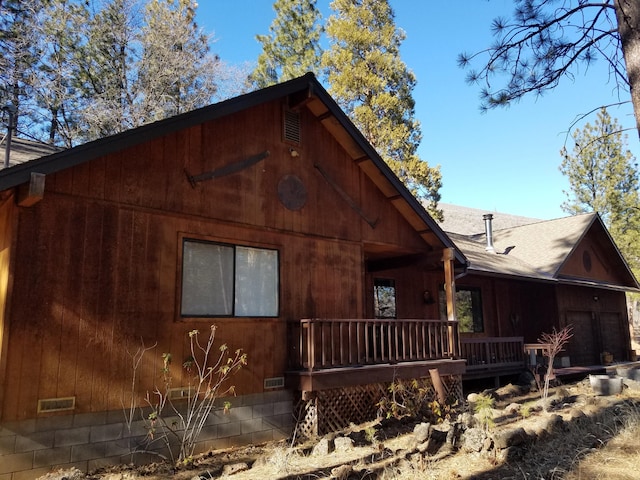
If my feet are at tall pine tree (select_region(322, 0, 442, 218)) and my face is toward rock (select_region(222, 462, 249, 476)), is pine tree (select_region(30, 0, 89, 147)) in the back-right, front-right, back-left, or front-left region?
front-right

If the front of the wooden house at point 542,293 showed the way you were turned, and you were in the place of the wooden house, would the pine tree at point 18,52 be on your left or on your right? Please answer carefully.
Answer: on your right

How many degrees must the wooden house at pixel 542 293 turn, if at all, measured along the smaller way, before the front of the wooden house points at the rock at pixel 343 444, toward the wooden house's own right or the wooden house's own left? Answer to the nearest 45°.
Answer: approximately 45° to the wooden house's own right

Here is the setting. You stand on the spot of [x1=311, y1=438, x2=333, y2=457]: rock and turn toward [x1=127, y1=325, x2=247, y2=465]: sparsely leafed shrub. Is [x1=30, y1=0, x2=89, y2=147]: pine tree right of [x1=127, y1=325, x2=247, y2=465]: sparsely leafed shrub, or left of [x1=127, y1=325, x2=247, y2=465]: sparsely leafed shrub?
right

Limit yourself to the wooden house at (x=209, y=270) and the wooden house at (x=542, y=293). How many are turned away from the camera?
0

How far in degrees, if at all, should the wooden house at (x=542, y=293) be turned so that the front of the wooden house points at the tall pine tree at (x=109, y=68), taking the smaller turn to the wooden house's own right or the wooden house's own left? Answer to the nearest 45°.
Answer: approximately 135° to the wooden house's own right

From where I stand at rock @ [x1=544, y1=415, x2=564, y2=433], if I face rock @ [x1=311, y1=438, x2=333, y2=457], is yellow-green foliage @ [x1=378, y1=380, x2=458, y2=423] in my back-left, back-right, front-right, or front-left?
front-right
